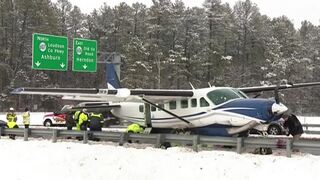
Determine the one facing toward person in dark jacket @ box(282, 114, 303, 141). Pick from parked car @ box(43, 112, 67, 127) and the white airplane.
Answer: the white airplane

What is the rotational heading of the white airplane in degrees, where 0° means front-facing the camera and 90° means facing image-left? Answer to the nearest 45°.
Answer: approximately 315°

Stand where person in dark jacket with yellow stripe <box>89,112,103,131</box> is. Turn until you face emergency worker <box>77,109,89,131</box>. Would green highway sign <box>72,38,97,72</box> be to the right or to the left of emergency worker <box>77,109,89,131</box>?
right

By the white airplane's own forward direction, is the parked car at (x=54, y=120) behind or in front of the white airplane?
behind
